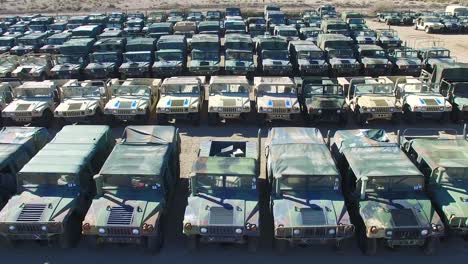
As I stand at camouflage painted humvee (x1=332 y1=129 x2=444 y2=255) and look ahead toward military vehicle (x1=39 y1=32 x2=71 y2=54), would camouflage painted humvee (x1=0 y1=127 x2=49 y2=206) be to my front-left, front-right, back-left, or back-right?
front-left

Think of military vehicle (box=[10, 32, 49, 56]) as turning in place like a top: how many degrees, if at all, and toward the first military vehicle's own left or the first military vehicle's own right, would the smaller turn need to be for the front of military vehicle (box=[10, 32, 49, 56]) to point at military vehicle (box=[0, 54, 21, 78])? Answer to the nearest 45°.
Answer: approximately 45° to the first military vehicle's own left

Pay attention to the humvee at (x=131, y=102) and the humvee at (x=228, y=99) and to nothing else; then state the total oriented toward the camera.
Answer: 2

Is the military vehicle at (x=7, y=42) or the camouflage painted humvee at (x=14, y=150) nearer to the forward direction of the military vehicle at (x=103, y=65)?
the camouflage painted humvee

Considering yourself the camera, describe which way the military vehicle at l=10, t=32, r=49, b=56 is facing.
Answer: facing the viewer and to the left of the viewer

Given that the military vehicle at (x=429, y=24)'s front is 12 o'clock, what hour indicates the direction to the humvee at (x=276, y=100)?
The humvee is roughly at 2 o'clock from the military vehicle.

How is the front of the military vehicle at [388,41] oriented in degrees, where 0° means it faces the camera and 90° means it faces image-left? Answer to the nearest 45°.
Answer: approximately 315°

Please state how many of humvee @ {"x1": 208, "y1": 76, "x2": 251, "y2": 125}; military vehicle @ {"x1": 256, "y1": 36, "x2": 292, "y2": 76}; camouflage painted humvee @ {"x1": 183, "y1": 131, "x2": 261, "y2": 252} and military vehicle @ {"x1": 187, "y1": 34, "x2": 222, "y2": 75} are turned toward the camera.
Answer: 4

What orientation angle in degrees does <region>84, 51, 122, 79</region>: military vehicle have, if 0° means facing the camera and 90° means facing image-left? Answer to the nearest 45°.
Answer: approximately 45°

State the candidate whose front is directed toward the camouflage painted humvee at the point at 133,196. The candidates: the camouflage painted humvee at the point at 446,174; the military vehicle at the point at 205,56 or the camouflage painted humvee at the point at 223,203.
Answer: the military vehicle

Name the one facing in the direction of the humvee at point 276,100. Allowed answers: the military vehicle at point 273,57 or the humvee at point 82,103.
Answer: the military vehicle

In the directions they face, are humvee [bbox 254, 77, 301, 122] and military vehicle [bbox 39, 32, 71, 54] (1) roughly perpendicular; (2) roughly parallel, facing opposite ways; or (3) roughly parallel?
roughly parallel

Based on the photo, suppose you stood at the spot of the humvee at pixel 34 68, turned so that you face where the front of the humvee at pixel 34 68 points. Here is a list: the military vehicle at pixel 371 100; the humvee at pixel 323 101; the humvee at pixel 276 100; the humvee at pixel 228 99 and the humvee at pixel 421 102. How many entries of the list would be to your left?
5

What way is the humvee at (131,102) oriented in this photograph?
toward the camera

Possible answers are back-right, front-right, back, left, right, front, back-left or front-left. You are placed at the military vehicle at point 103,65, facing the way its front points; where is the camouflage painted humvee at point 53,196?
front-left

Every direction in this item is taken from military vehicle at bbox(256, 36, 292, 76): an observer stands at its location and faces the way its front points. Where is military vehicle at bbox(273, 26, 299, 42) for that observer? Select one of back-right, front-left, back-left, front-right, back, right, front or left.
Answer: back

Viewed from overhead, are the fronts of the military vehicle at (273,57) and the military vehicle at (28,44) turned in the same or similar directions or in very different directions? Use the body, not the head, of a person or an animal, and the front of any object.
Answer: same or similar directions

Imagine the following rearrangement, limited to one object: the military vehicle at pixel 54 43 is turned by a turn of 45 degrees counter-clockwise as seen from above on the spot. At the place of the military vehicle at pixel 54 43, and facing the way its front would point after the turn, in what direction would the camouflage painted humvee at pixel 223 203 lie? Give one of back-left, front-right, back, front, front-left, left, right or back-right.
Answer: front

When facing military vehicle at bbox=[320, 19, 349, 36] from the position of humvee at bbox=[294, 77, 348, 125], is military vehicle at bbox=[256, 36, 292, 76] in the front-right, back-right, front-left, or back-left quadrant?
front-left
